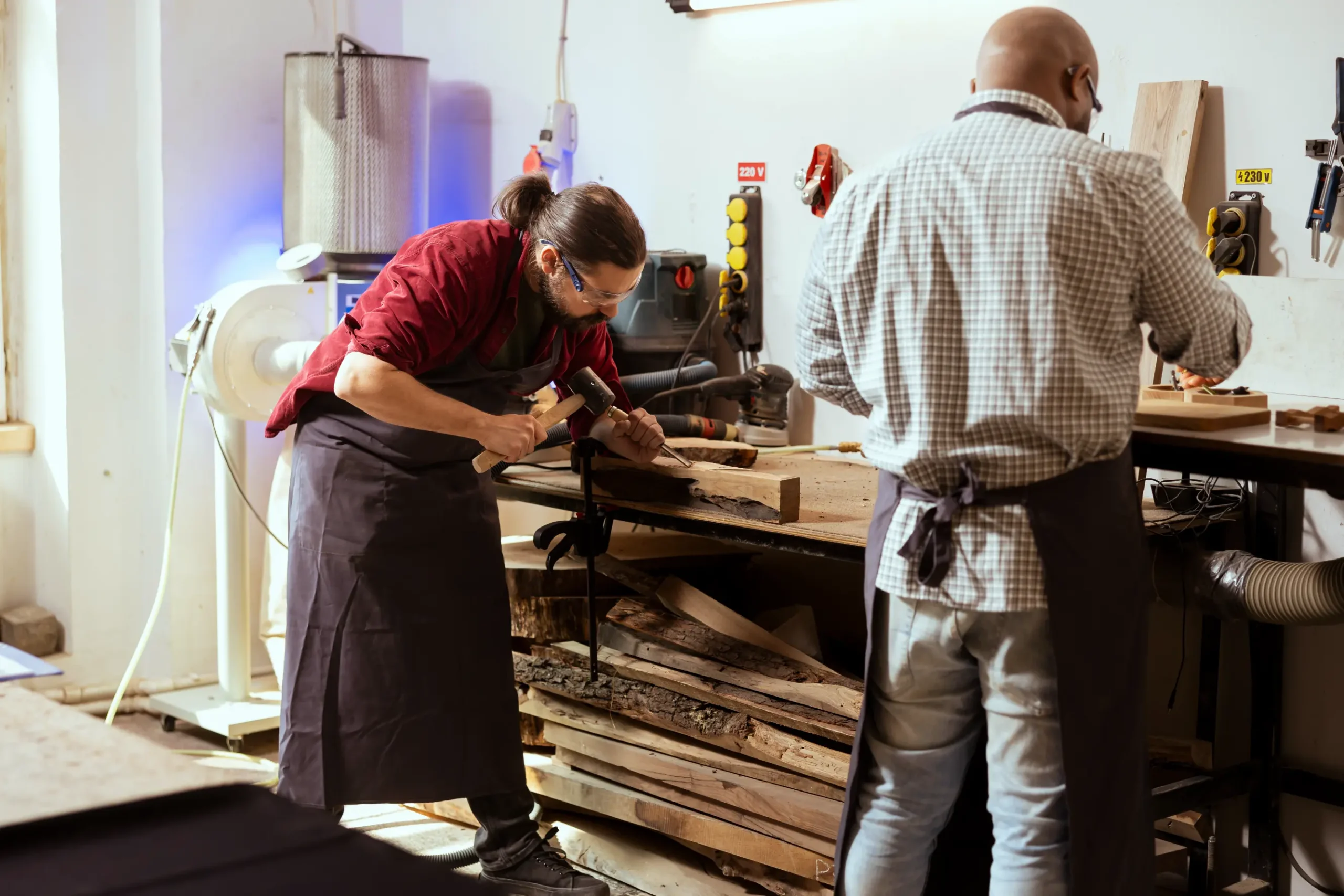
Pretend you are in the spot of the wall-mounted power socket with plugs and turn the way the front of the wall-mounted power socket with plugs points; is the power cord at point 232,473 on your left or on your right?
on your right

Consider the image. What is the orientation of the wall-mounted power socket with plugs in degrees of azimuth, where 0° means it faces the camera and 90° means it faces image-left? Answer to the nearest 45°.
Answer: approximately 45°

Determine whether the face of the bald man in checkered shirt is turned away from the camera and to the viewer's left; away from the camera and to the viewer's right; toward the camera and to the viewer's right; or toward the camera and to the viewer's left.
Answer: away from the camera and to the viewer's right

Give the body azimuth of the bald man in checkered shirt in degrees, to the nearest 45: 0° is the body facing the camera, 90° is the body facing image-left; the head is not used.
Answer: approximately 225°

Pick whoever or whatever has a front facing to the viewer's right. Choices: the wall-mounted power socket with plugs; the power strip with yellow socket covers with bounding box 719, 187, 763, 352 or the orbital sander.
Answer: the orbital sander

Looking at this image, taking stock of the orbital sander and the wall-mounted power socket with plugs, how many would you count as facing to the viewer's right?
1

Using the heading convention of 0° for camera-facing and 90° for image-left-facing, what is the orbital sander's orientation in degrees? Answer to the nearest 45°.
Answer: approximately 270°
